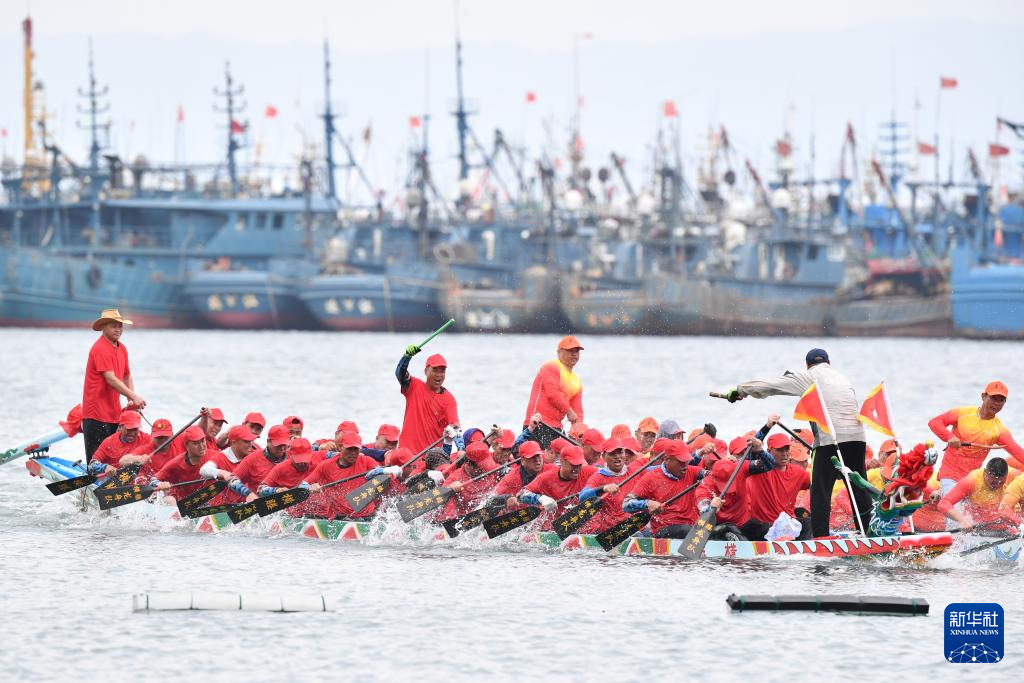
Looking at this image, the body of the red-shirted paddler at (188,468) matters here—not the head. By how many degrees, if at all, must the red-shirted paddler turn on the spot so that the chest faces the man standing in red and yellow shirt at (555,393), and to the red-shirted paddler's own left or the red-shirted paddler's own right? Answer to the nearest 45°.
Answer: approximately 45° to the red-shirted paddler's own left

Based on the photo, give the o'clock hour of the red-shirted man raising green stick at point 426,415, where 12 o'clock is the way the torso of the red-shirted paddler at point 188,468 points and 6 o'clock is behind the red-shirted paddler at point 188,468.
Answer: the red-shirted man raising green stick at point 426,415 is roughly at 11 o'clock from the red-shirted paddler at point 188,468.

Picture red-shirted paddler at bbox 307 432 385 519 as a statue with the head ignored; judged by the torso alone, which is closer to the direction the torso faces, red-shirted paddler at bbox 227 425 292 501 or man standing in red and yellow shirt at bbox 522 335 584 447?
the man standing in red and yellow shirt

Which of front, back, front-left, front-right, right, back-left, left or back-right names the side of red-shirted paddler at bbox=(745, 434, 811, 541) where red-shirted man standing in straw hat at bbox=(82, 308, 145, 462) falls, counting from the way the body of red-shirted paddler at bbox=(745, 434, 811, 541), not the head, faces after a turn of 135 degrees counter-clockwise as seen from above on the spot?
left

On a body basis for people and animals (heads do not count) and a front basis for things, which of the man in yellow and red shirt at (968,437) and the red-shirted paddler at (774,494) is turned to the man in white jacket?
the red-shirted paddler

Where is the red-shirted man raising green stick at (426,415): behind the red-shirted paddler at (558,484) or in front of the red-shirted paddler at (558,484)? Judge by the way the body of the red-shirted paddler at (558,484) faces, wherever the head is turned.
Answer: behind

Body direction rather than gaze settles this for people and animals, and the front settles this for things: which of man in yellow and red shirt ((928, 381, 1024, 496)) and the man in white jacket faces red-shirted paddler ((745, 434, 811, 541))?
the man in white jacket

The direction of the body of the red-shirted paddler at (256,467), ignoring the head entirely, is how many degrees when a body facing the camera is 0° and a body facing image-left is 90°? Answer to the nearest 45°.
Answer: approximately 315°

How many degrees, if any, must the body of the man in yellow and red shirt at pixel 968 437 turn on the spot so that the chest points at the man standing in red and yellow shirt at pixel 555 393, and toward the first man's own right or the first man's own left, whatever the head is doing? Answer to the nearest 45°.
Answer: approximately 135° to the first man's own right

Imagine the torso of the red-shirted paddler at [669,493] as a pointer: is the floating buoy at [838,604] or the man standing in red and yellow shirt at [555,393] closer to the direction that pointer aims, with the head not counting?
the floating buoy

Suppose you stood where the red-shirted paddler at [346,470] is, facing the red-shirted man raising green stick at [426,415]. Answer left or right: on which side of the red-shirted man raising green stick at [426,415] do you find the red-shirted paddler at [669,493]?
right
